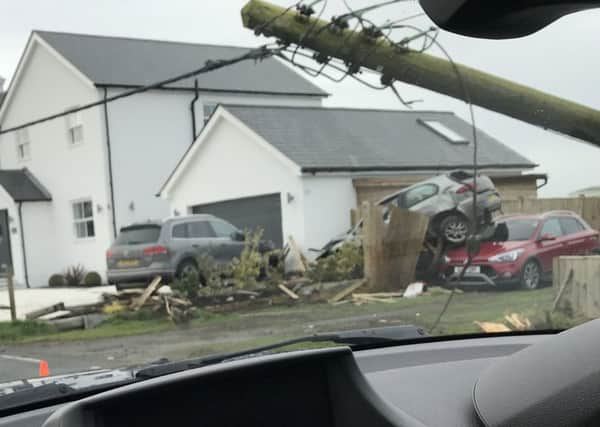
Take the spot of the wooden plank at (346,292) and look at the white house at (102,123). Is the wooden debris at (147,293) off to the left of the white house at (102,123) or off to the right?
left

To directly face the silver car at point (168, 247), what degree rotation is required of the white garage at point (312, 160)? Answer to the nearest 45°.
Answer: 0° — it already faces it

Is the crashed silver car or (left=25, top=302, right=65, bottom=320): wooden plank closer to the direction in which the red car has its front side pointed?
the wooden plank

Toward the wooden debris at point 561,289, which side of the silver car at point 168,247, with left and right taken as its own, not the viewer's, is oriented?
right

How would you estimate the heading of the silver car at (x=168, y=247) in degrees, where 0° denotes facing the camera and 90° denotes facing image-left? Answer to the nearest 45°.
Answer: approximately 225°

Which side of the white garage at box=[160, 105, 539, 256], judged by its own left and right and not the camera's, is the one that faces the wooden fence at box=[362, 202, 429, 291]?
left

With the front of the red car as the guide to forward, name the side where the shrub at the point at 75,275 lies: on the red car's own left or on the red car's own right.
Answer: on the red car's own right

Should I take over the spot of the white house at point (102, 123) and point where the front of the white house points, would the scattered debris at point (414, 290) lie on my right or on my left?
on my left

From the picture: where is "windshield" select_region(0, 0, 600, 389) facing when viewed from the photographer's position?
facing away from the viewer

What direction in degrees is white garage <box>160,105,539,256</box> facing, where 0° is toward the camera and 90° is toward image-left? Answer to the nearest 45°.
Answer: approximately 45°
